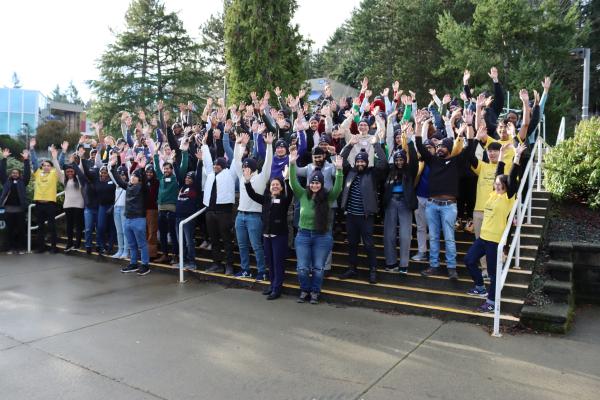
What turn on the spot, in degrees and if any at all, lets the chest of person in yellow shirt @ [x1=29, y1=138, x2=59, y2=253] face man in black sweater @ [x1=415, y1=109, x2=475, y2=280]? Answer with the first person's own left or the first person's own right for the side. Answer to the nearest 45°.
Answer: approximately 45° to the first person's own left

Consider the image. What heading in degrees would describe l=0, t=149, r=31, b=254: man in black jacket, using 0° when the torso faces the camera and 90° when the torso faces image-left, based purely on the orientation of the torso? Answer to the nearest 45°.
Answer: approximately 0°

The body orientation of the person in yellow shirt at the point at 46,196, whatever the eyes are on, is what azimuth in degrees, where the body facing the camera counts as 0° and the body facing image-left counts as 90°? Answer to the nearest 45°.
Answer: approximately 0°

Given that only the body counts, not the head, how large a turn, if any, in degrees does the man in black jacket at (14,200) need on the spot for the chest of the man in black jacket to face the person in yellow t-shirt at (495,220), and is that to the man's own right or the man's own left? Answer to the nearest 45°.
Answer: approximately 45° to the man's own left

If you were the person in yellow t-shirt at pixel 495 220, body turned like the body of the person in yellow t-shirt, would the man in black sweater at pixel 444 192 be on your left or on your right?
on your right

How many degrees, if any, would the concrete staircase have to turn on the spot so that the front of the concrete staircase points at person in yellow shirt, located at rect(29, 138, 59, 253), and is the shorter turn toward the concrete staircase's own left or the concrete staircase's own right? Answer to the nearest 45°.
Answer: approximately 90° to the concrete staircase's own right

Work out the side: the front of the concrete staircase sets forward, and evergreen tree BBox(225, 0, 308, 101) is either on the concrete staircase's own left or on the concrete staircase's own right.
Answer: on the concrete staircase's own right

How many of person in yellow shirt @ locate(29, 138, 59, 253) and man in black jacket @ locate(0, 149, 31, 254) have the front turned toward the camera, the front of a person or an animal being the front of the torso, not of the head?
2

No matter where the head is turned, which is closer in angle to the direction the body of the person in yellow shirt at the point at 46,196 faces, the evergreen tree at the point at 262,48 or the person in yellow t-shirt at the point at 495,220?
the person in yellow t-shirt

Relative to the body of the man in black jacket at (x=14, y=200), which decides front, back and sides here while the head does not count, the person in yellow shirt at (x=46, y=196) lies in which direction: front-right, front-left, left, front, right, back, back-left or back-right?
front-left
